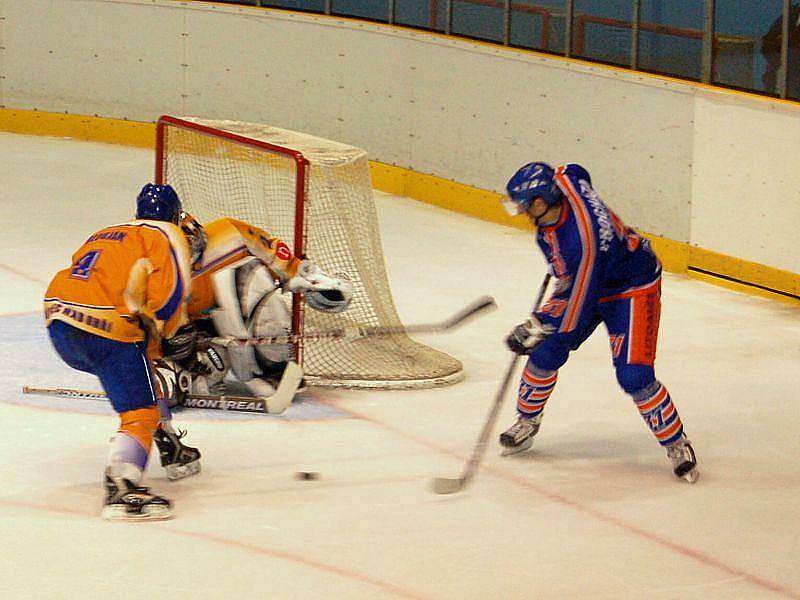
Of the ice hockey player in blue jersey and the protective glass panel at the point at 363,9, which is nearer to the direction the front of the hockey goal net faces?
the ice hockey player in blue jersey

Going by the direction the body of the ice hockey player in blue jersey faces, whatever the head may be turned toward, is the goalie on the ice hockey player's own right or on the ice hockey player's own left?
on the ice hockey player's own right

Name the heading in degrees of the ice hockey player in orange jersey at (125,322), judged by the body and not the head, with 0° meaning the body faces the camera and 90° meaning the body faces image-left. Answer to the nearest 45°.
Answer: approximately 225°

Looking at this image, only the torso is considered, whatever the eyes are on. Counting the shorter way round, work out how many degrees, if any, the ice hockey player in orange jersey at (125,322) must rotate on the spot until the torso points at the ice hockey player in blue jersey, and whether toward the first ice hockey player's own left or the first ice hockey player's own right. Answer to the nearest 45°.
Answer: approximately 45° to the first ice hockey player's own right

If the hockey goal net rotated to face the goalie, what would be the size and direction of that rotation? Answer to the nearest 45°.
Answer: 0° — it already faces them

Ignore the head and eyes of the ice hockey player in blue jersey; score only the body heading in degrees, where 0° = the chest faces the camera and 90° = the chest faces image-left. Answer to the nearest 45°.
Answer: approximately 45°

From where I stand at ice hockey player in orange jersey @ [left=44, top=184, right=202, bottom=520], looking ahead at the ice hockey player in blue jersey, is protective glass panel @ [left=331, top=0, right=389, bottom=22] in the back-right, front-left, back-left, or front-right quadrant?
front-left

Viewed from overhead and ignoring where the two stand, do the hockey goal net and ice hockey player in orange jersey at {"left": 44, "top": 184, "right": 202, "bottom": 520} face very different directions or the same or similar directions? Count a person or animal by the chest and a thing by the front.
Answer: very different directions

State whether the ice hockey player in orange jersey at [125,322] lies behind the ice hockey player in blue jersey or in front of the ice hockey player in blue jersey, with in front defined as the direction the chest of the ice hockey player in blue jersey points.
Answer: in front

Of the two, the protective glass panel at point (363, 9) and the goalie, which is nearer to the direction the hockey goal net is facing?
the goalie

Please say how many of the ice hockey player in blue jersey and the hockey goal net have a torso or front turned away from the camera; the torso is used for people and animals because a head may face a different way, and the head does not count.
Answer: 0

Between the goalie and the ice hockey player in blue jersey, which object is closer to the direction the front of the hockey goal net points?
the goalie
